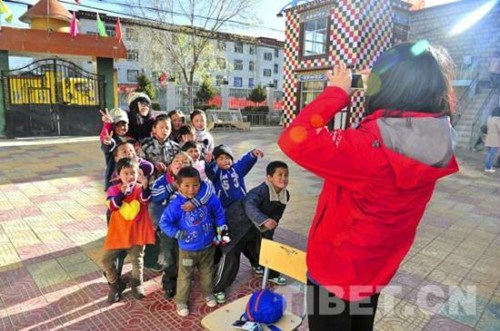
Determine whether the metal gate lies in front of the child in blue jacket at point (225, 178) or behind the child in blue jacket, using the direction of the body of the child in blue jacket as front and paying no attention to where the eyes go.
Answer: behind

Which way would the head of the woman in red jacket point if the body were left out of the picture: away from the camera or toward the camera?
away from the camera

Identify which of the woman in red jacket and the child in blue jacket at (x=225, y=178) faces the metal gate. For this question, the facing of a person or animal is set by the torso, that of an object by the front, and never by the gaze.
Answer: the woman in red jacket

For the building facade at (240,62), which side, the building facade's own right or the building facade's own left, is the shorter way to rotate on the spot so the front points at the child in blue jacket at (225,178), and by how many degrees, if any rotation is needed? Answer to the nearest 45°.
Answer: approximately 45° to the building facade's own right

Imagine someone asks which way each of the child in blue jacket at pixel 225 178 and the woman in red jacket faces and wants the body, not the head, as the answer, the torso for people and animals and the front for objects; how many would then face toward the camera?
1

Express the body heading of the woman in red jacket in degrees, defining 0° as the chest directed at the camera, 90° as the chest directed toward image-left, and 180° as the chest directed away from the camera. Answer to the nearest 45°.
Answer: approximately 135°

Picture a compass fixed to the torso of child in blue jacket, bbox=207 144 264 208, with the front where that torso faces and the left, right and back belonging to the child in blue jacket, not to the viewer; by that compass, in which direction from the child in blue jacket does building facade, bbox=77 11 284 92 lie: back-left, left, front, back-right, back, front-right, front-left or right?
back

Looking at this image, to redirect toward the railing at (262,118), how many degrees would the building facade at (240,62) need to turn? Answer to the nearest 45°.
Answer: approximately 45° to its right
